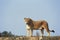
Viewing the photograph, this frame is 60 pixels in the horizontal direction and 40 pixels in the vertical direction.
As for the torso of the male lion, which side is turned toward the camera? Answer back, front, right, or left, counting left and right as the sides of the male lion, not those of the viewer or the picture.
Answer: left
